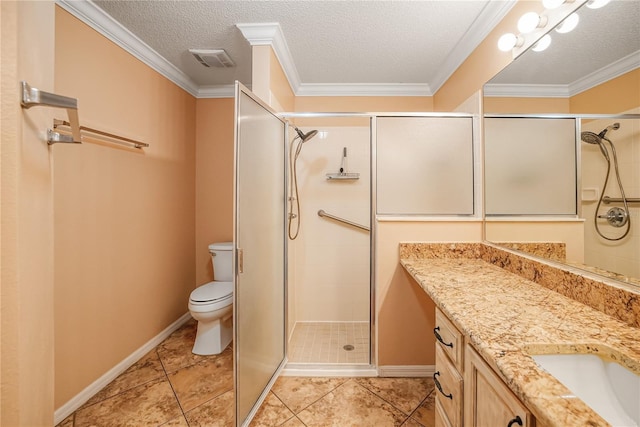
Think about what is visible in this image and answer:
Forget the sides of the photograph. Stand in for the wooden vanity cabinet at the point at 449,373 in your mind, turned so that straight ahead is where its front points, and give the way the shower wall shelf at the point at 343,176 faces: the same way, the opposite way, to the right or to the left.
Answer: to the left

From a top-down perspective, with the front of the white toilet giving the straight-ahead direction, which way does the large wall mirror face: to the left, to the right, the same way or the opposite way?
to the right

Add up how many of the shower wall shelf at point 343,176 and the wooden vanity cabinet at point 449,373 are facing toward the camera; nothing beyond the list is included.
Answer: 1

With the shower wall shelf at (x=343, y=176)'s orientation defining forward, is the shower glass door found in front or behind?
in front

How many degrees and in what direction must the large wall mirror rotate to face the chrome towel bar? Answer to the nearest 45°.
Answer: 0° — it already faces it

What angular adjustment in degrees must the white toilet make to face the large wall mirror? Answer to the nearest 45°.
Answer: approximately 90° to its left

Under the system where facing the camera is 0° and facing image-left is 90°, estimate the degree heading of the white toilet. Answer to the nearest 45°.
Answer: approximately 45°

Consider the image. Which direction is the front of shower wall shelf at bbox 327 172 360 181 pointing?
toward the camera

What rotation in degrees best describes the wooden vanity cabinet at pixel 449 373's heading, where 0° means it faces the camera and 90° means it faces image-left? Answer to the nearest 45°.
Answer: approximately 90°

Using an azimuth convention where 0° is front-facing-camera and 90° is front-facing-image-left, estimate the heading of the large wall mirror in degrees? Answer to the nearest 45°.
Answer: approximately 45°

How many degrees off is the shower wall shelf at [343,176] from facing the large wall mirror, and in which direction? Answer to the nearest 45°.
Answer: approximately 45° to its left

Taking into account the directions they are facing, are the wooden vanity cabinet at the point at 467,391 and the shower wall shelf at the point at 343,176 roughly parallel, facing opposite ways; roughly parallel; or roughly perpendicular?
roughly perpendicular
